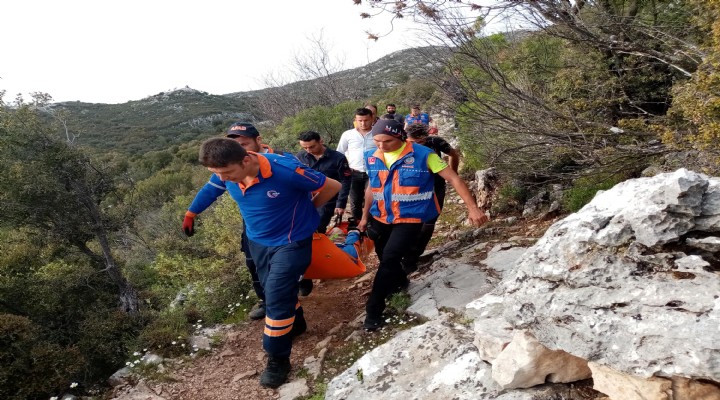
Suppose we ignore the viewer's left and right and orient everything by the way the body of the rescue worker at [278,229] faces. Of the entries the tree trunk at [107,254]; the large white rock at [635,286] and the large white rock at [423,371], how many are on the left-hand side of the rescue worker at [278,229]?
2

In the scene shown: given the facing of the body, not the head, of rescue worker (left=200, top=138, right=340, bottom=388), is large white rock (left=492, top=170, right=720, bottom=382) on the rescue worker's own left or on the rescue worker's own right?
on the rescue worker's own left

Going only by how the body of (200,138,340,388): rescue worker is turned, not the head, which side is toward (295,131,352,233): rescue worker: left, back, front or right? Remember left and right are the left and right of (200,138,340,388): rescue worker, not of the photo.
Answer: back

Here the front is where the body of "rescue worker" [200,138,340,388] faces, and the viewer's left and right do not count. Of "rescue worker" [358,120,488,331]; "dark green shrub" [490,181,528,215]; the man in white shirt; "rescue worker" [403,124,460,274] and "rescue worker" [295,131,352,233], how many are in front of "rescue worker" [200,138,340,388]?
0

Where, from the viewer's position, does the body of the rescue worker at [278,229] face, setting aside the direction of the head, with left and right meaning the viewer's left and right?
facing the viewer and to the left of the viewer

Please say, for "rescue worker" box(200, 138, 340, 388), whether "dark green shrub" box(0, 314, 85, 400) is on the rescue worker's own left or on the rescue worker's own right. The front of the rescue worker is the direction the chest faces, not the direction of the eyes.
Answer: on the rescue worker's own right

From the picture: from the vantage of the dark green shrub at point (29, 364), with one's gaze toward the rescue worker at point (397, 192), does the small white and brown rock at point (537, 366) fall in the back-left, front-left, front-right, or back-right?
front-right

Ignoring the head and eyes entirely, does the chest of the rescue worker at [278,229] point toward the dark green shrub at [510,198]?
no

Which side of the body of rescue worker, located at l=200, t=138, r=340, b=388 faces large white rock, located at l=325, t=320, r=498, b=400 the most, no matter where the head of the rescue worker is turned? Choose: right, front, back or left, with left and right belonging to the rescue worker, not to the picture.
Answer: left

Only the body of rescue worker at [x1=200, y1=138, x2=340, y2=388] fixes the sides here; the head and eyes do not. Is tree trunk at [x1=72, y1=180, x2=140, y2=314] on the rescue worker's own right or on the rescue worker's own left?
on the rescue worker's own right

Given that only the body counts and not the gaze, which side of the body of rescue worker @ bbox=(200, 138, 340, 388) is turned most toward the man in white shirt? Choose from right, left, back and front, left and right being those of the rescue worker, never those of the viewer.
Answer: back

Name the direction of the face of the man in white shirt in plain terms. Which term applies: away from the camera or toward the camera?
toward the camera

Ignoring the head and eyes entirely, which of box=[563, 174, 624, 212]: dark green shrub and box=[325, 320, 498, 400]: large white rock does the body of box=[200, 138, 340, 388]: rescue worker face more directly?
the large white rock

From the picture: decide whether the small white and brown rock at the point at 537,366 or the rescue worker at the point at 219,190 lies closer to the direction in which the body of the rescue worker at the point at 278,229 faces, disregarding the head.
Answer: the small white and brown rock

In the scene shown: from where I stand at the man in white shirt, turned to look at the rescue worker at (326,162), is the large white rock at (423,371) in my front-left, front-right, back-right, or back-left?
front-left

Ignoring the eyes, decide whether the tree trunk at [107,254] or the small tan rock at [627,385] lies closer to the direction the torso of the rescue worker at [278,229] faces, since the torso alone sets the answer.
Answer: the small tan rock

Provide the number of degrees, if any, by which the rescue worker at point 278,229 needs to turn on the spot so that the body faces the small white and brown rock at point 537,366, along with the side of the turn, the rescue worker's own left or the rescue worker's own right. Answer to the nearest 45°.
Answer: approximately 90° to the rescue worker's own left

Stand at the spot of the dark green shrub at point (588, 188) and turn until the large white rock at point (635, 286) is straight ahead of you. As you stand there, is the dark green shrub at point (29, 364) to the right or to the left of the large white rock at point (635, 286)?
right

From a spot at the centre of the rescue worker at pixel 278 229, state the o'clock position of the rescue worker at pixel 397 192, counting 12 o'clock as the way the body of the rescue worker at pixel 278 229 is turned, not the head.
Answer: the rescue worker at pixel 397 192 is roughly at 7 o'clock from the rescue worker at pixel 278 229.
